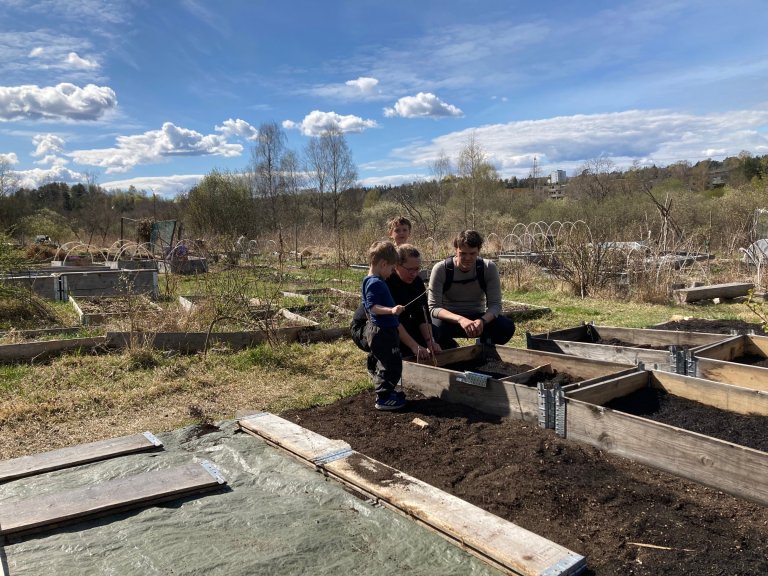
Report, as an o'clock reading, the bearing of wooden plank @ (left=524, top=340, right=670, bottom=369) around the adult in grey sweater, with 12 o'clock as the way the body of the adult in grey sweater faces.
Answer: The wooden plank is roughly at 9 o'clock from the adult in grey sweater.

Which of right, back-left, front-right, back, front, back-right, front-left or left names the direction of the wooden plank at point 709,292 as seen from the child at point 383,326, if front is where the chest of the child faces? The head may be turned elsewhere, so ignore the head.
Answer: front-left

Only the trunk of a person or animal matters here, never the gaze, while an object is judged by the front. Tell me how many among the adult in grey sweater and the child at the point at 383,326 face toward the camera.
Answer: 1

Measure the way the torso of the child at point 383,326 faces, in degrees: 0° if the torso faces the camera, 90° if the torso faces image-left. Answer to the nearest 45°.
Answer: approximately 270°

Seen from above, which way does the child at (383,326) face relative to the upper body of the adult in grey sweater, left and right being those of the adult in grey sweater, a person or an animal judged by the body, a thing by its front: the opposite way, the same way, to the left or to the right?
to the left

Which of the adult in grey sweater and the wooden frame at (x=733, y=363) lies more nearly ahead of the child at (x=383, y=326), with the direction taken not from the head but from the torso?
the wooden frame

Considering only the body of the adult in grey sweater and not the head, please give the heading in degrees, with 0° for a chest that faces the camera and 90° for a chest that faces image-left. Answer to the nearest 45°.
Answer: approximately 0°
